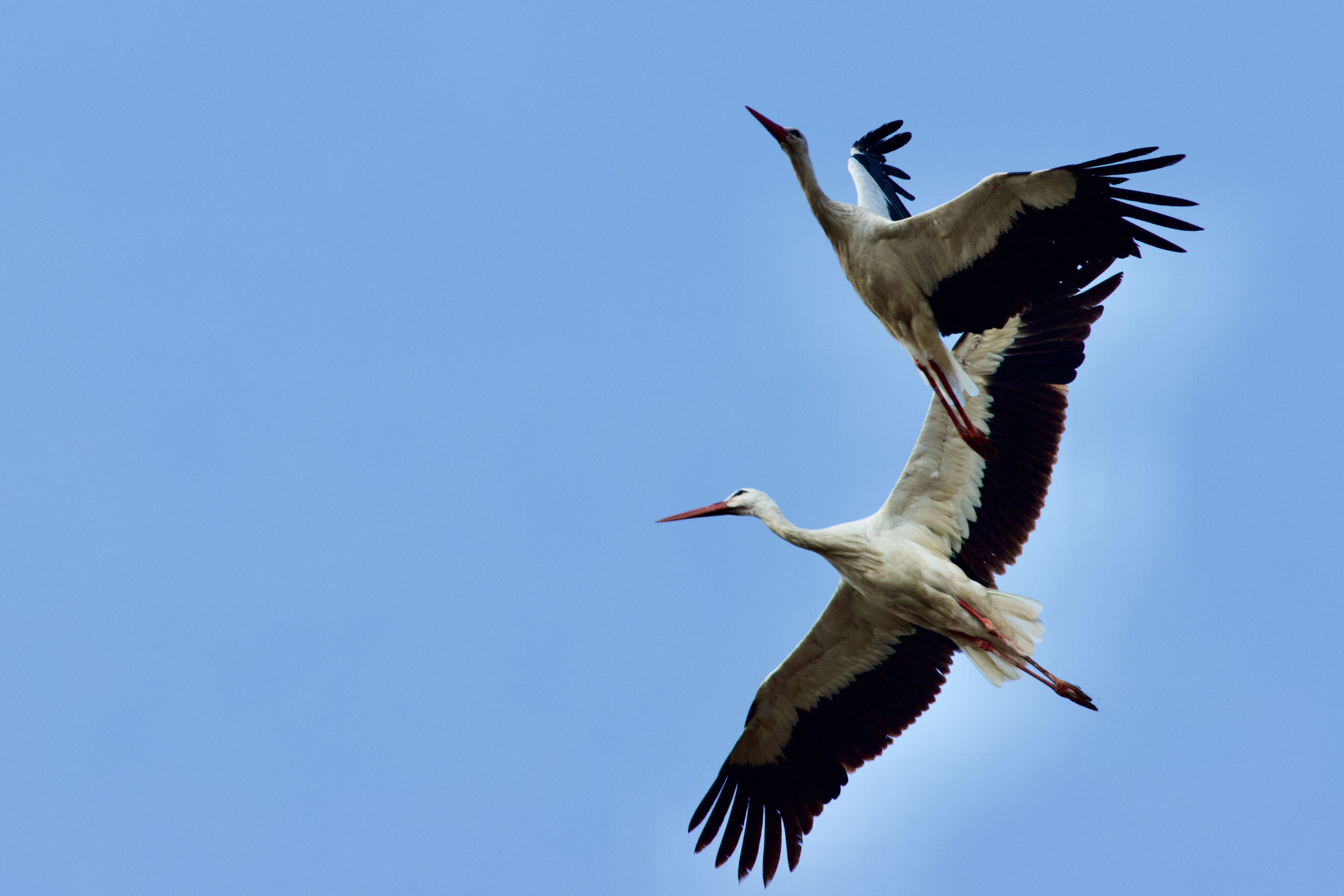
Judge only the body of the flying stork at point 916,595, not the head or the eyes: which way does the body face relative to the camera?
to the viewer's left
